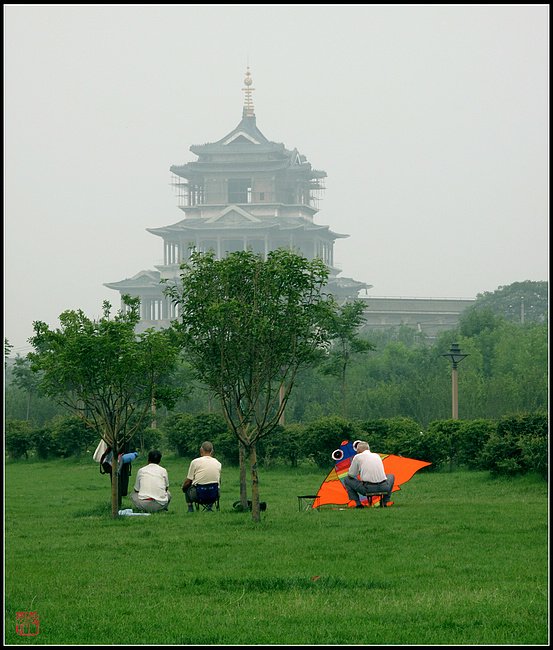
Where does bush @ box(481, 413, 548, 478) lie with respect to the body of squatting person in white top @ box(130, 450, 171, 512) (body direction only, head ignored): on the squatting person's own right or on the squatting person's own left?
on the squatting person's own right

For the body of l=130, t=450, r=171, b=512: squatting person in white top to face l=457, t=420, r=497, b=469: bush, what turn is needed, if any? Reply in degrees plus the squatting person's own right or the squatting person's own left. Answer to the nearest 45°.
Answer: approximately 45° to the squatting person's own right

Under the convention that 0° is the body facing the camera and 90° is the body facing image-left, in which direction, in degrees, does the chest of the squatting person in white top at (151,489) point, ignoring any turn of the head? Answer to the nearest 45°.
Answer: approximately 180°
